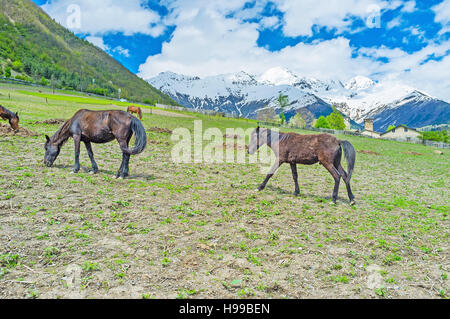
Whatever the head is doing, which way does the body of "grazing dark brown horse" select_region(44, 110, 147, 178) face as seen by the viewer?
to the viewer's left

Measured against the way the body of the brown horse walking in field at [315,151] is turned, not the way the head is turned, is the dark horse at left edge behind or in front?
in front

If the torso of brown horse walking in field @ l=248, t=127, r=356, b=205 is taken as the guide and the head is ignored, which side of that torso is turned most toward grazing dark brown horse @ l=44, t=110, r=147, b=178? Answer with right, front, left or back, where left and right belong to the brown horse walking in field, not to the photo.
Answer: front

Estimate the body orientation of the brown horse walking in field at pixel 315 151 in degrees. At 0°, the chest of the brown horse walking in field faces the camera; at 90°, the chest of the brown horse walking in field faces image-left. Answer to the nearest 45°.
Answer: approximately 90°

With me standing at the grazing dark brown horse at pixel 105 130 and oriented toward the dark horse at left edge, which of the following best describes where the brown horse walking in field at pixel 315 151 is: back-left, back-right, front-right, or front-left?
back-right

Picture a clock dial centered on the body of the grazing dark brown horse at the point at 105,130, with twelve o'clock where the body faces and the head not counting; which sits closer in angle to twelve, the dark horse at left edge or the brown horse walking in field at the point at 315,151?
the dark horse at left edge

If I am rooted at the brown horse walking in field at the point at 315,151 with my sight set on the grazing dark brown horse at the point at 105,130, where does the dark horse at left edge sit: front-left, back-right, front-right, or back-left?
front-right

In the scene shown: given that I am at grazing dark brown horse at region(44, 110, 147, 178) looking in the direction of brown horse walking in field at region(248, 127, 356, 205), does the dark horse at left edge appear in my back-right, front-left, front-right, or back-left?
back-left

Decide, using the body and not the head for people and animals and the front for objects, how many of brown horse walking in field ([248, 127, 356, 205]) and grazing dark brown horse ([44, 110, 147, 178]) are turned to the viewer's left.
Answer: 2

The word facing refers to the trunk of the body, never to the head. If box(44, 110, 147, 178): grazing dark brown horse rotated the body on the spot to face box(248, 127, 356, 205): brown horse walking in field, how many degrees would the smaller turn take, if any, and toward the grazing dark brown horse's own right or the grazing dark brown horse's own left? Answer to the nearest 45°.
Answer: approximately 135° to the grazing dark brown horse's own left
